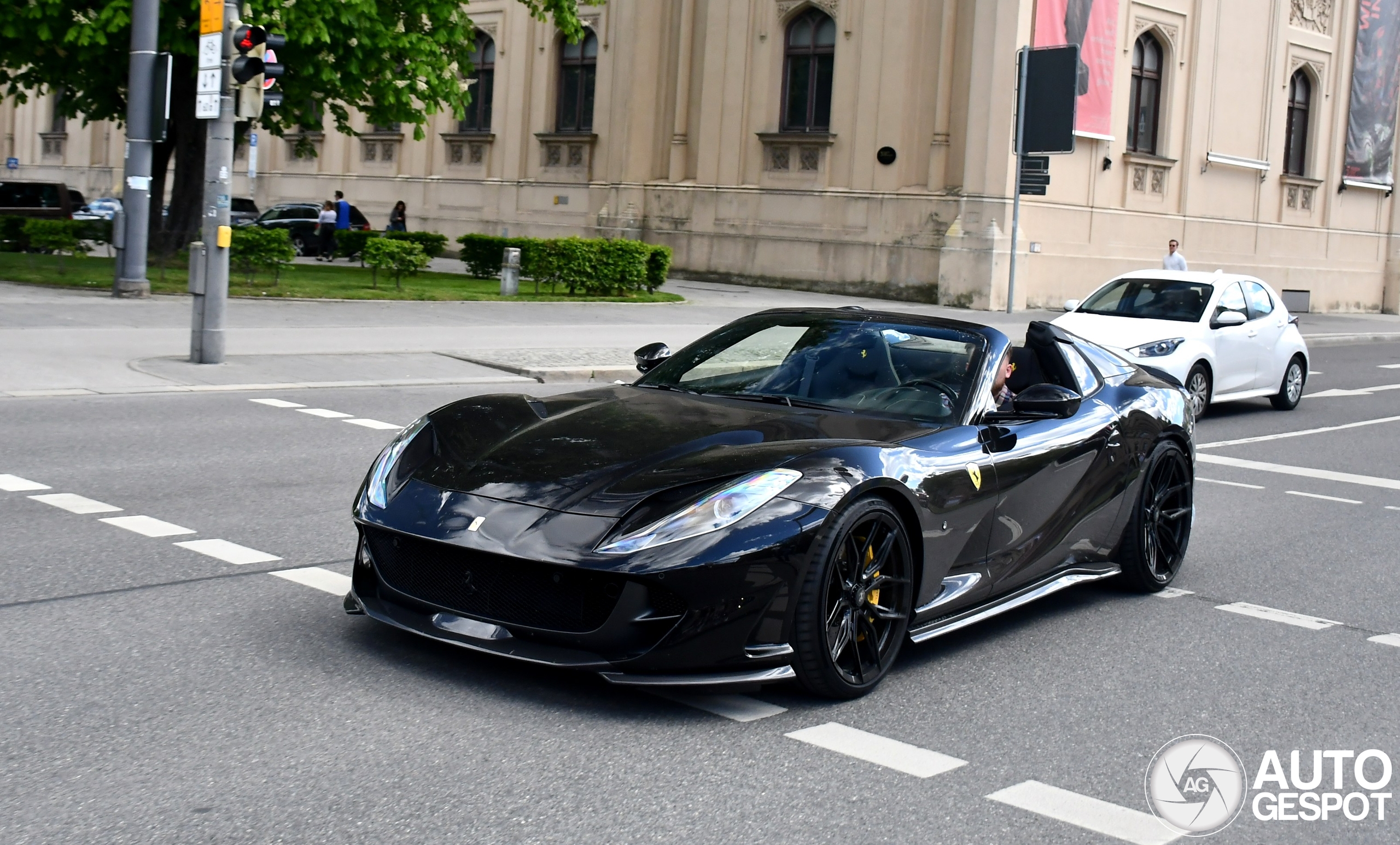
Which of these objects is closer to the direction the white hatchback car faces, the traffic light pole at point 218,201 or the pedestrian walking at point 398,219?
the traffic light pole

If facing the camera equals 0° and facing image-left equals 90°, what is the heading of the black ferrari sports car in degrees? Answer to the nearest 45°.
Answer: approximately 45°

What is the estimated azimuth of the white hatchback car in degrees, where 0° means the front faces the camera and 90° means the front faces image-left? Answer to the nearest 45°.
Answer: approximately 45°

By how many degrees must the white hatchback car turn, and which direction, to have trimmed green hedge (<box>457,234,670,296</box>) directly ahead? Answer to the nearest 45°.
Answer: approximately 90° to its right

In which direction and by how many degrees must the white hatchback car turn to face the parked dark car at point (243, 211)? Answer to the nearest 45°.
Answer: approximately 90° to its right

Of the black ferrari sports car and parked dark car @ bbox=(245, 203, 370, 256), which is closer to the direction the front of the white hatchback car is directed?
the black ferrari sports car

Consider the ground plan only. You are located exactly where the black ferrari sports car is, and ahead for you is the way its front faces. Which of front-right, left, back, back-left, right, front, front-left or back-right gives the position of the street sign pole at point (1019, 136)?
back-right
